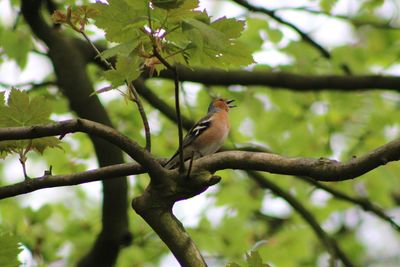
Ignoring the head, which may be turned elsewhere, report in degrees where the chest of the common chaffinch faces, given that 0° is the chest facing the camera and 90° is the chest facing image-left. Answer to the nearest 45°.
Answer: approximately 270°

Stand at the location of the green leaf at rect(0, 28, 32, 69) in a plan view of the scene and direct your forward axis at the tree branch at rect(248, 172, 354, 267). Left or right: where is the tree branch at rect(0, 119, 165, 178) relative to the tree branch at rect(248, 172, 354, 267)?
right

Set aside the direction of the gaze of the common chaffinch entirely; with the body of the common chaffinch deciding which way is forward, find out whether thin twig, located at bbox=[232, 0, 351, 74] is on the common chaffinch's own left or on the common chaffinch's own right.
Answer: on the common chaffinch's own left

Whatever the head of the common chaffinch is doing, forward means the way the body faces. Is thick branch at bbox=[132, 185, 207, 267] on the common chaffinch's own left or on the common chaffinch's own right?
on the common chaffinch's own right

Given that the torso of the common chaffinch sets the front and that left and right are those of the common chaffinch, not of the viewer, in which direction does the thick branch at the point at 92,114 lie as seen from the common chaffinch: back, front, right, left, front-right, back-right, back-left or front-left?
back

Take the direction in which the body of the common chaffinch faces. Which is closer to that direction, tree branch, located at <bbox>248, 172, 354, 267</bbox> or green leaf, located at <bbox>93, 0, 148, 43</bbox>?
the tree branch

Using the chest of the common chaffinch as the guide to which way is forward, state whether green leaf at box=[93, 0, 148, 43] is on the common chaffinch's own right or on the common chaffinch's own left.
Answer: on the common chaffinch's own right

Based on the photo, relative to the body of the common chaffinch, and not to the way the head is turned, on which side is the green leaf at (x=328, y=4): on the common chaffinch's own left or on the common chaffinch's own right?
on the common chaffinch's own left
